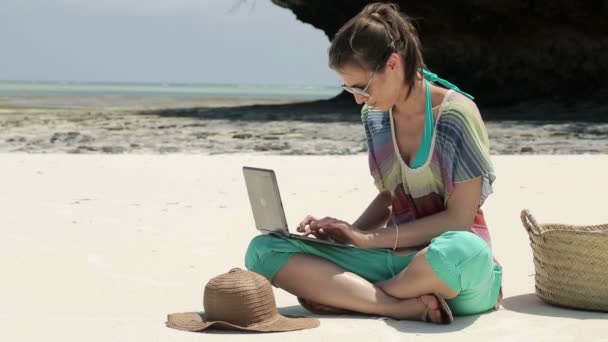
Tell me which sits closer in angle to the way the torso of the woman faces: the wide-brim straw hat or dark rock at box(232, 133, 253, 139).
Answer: the wide-brim straw hat

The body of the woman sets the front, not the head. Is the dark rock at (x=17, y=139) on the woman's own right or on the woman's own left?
on the woman's own right

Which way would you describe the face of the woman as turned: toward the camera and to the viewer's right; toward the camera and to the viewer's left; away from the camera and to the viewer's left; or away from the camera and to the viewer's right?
toward the camera and to the viewer's left

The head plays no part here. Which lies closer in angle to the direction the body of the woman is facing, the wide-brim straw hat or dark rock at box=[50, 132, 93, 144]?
the wide-brim straw hat

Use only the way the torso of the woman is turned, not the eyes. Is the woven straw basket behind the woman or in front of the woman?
behind

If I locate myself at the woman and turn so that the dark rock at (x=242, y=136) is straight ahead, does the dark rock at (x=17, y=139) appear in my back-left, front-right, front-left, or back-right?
front-left

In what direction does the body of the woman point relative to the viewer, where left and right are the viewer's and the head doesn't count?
facing the viewer and to the left of the viewer

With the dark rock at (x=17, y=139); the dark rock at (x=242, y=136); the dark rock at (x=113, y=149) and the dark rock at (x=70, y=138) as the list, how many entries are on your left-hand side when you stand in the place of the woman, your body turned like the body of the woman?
0

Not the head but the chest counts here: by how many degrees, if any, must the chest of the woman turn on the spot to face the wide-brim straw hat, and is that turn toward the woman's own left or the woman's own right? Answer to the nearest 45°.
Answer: approximately 45° to the woman's own right

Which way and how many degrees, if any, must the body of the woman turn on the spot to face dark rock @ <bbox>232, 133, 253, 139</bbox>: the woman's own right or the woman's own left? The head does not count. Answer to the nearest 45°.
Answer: approximately 135° to the woman's own right

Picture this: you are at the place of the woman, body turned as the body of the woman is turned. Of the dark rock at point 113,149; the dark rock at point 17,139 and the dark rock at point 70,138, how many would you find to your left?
0

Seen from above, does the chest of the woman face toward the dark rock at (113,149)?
no
